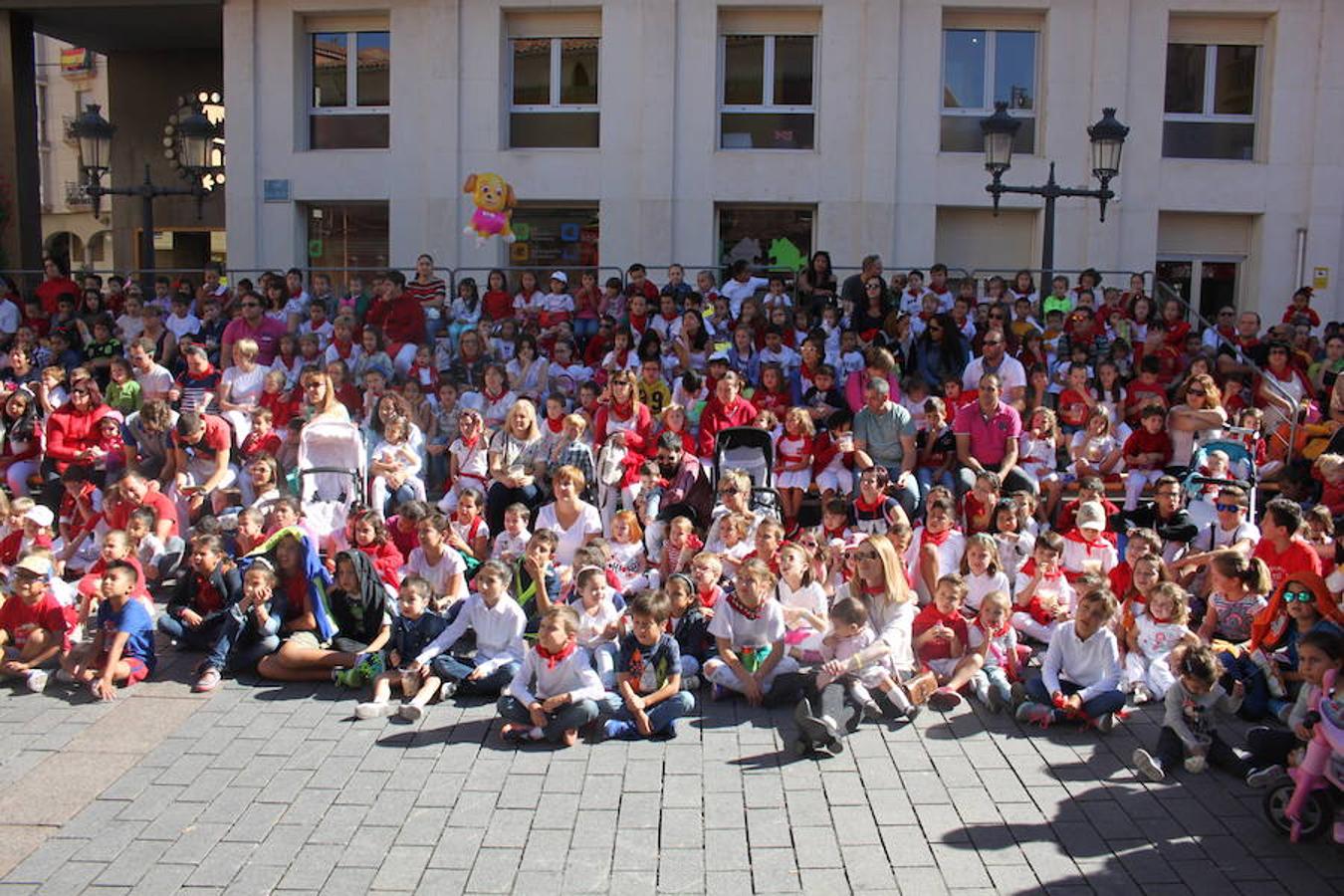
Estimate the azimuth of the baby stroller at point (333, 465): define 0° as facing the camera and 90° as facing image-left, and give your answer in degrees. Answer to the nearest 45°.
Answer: approximately 0°

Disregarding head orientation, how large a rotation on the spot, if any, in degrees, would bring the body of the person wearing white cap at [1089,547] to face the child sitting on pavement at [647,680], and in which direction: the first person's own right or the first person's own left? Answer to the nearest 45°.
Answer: approximately 45° to the first person's own right

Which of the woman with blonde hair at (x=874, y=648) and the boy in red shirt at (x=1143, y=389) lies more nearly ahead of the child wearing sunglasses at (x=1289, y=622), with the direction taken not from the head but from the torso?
the woman with blonde hair

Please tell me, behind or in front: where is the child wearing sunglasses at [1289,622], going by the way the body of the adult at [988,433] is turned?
in front

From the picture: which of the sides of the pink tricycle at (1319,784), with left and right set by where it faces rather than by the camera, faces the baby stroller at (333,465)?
front

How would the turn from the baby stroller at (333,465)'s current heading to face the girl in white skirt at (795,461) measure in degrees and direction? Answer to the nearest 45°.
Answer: approximately 90° to its left

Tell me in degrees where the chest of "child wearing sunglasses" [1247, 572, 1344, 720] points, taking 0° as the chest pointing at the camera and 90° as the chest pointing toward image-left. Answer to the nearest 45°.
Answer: approximately 45°

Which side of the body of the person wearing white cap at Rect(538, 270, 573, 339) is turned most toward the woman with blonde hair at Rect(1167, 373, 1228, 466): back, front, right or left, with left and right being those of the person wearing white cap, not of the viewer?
left

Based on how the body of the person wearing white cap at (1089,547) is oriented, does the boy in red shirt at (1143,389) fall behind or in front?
behind

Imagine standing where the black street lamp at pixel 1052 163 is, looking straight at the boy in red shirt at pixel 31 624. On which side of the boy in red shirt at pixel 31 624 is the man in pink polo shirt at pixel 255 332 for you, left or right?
right

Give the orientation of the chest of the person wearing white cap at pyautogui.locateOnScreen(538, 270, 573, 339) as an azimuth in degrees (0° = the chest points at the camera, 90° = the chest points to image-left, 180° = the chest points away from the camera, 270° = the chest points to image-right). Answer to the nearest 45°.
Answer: approximately 45°

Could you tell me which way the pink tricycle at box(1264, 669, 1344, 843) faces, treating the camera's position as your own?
facing to the left of the viewer

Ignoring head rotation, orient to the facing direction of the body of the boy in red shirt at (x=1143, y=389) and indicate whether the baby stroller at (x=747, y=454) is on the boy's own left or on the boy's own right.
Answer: on the boy's own right
